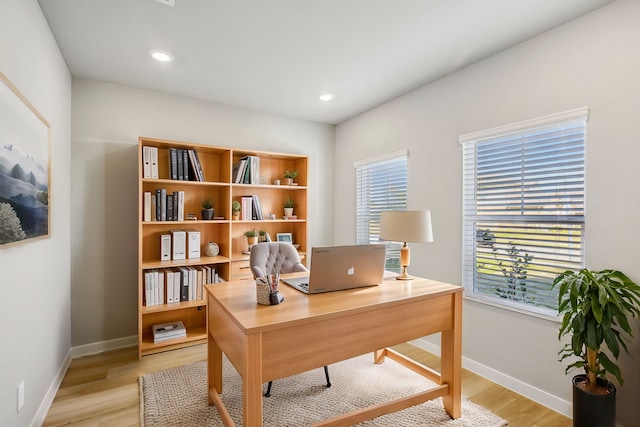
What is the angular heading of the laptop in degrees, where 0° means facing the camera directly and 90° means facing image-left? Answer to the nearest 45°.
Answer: approximately 135°

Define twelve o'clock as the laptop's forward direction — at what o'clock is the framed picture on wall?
The framed picture on wall is roughly at 10 o'clock from the laptop.

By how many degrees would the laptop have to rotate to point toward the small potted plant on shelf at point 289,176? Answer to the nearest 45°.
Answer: approximately 45° to its right

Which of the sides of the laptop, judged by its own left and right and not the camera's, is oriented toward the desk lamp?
right

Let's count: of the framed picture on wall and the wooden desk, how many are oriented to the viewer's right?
1

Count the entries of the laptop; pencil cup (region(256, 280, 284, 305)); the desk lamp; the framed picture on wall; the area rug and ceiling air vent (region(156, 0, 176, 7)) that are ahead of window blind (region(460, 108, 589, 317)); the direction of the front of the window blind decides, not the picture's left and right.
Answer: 6

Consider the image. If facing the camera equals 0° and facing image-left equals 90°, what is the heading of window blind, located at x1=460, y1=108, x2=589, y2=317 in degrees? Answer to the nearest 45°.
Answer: approximately 45°

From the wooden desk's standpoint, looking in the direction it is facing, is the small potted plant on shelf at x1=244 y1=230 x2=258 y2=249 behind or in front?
in front

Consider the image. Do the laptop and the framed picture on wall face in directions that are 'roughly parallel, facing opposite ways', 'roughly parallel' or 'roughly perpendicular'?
roughly perpendicular

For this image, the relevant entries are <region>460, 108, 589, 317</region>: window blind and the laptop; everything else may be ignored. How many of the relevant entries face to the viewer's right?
0

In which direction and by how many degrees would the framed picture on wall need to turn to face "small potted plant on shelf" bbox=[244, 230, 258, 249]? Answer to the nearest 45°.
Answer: approximately 45° to its left

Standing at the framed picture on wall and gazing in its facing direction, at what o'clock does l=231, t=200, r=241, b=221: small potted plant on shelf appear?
The small potted plant on shelf is roughly at 11 o'clock from the framed picture on wall.

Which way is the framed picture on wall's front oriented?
to the viewer's right

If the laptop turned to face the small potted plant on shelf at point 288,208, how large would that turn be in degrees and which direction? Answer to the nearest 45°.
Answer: approximately 45° to its right

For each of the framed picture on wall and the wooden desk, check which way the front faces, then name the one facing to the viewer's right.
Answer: the framed picture on wall

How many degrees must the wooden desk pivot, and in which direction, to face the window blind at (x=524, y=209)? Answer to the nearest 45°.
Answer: approximately 90° to its right

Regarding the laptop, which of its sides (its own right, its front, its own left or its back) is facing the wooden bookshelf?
front
